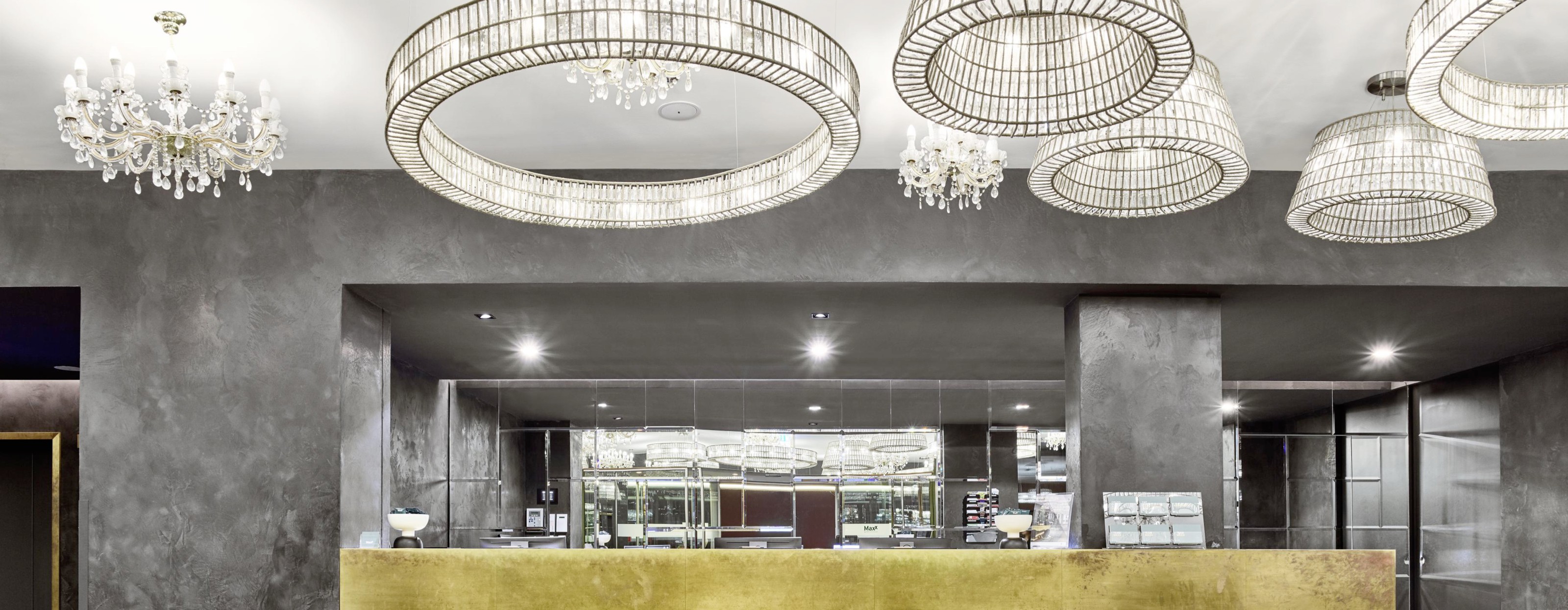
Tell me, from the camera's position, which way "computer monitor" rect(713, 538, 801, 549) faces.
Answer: facing away from the viewer

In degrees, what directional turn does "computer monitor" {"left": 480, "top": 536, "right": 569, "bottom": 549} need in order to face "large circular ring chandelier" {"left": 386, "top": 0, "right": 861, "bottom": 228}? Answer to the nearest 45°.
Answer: approximately 180°

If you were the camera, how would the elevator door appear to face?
facing the viewer

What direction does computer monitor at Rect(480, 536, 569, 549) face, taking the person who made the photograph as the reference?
facing away from the viewer

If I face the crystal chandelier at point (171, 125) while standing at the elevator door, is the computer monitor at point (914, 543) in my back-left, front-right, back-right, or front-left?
front-left

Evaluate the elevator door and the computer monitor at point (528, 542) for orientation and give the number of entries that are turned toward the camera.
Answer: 1

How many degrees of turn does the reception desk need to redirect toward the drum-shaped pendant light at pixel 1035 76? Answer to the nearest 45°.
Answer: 0° — it already faces it

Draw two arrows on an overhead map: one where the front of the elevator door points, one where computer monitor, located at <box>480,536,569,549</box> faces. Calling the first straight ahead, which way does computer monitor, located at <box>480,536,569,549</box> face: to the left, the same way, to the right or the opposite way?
the opposite way

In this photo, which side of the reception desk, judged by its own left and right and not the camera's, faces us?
front

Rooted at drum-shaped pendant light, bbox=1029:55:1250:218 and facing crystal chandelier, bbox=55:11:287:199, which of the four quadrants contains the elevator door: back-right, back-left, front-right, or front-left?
front-right

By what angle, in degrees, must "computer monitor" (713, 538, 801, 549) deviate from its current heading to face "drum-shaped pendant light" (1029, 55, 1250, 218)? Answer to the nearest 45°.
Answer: approximately 180°

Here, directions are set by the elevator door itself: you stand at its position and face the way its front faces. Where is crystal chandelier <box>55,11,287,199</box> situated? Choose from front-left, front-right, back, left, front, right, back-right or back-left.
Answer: front
